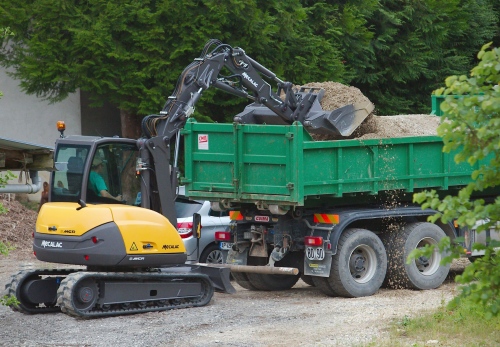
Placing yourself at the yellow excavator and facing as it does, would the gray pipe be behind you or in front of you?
behind

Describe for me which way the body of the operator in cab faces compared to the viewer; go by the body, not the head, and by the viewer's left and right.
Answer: facing away from the viewer and to the right of the viewer

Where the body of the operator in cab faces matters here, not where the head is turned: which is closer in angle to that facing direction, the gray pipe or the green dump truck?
the green dump truck

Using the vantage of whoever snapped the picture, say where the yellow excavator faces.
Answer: facing away from the viewer and to the right of the viewer

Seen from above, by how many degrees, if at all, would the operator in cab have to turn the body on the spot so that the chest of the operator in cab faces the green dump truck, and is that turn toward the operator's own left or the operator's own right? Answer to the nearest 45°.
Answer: approximately 45° to the operator's own right

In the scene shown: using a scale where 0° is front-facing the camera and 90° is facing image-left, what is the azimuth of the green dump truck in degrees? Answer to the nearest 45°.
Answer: approximately 225°

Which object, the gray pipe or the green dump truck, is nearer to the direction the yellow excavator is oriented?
the green dump truck

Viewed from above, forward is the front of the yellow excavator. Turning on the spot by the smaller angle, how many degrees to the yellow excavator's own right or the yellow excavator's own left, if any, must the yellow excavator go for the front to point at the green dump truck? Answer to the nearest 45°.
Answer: approximately 45° to the yellow excavator's own right

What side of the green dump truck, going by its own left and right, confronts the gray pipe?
left

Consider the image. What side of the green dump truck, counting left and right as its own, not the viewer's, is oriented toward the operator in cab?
back

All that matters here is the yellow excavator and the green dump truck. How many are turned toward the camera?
0
